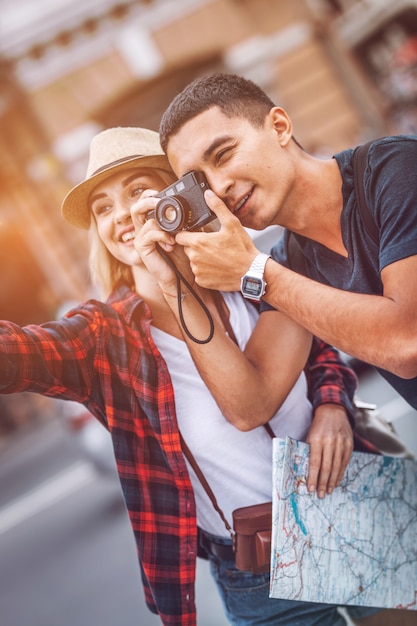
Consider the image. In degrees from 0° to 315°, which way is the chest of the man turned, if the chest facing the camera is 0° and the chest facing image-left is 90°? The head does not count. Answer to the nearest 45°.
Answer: approximately 45°

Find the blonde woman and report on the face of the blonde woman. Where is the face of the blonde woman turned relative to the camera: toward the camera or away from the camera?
toward the camera
